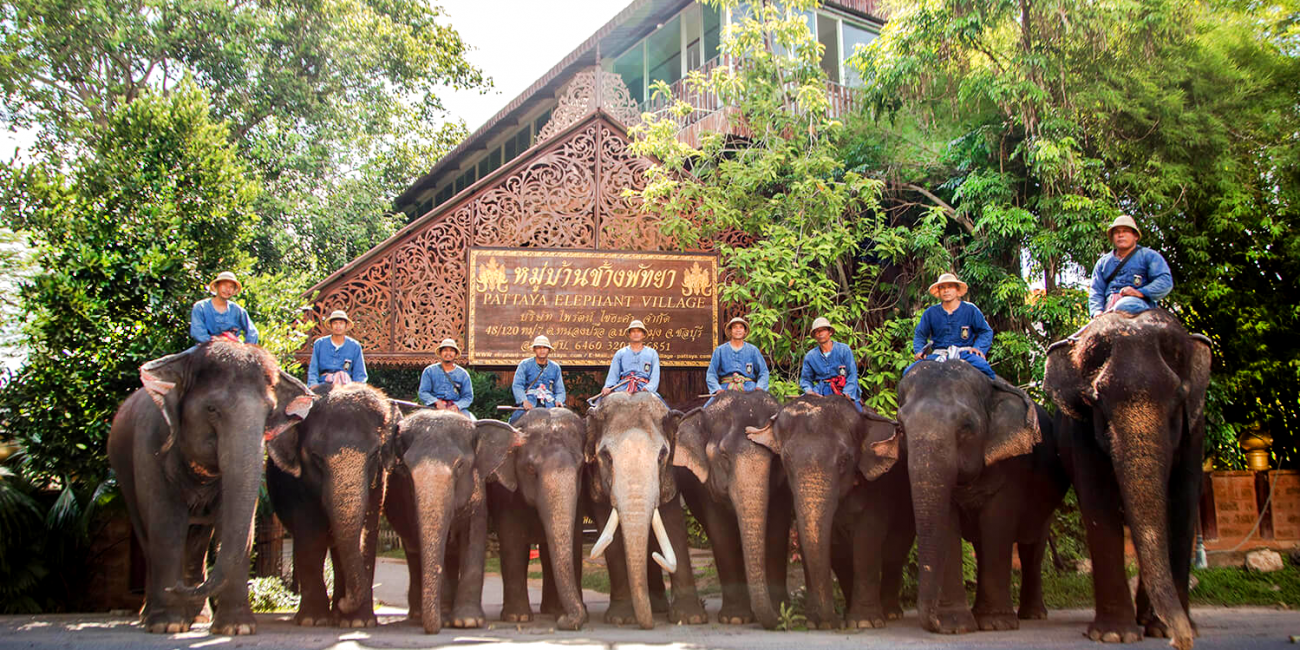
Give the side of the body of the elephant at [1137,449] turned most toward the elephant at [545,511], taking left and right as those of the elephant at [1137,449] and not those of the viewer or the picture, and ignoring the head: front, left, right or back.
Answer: right

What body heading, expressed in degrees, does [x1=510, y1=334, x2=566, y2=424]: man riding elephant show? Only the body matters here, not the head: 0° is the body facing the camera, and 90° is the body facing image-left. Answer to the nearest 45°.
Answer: approximately 0°

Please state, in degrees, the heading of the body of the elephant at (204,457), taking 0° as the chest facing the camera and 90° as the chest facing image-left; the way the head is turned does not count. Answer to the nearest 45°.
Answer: approximately 315°

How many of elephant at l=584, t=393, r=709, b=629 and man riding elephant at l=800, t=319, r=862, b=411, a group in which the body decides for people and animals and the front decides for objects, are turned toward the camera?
2

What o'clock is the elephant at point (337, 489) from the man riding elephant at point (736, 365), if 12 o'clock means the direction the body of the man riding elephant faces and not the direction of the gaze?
The elephant is roughly at 2 o'clock from the man riding elephant.

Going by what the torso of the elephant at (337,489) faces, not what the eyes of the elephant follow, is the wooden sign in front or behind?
behind
